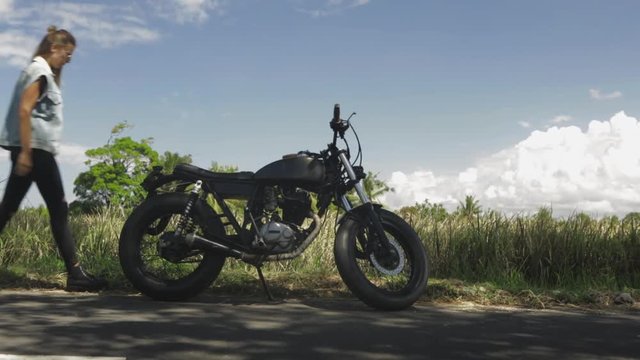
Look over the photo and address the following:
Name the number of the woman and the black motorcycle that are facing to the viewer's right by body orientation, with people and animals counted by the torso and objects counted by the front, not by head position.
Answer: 2

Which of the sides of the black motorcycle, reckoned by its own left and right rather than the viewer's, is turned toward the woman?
back

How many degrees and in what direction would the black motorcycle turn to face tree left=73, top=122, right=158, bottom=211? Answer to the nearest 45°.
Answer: approximately 90° to its left

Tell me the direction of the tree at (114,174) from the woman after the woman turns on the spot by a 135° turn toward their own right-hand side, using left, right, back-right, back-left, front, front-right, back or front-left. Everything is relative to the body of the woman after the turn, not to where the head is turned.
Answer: back-right

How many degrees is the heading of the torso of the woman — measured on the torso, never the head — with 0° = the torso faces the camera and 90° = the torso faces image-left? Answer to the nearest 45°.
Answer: approximately 270°

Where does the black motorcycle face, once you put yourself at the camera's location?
facing to the right of the viewer
